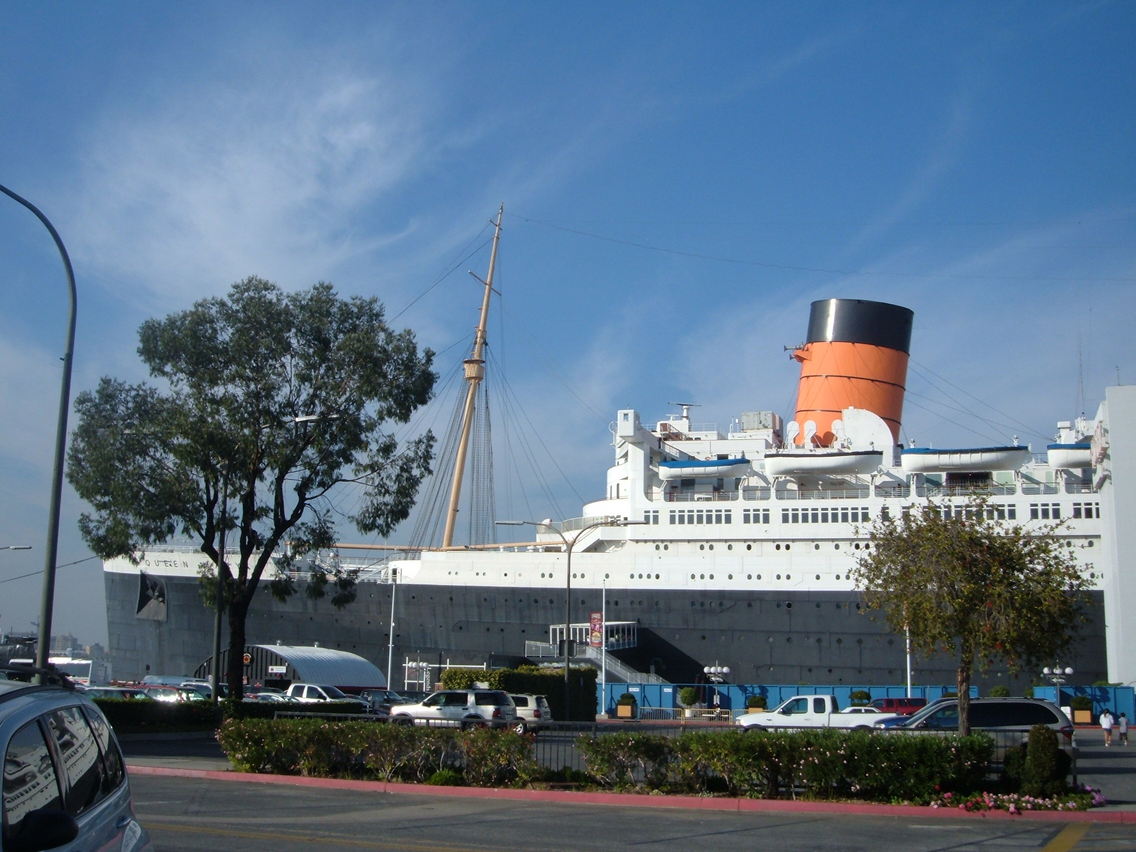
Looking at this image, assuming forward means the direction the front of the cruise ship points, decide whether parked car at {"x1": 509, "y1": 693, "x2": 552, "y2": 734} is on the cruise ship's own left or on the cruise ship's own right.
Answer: on the cruise ship's own left

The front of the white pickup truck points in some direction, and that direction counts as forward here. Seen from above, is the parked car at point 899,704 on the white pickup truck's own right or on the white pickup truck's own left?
on the white pickup truck's own right

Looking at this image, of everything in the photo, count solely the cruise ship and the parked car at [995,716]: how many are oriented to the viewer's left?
2

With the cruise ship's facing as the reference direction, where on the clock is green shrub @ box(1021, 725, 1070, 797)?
The green shrub is roughly at 9 o'clock from the cruise ship.

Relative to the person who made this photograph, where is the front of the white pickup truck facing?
facing to the left of the viewer

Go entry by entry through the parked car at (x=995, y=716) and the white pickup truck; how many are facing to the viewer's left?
2

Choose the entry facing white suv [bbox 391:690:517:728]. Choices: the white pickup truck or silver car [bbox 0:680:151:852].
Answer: the white pickup truck

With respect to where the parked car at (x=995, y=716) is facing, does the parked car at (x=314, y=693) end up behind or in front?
in front

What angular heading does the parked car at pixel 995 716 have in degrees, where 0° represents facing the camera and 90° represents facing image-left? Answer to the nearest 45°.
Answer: approximately 90°

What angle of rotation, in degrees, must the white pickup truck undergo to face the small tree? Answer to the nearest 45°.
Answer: approximately 135° to its left

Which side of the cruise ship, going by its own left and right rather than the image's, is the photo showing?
left

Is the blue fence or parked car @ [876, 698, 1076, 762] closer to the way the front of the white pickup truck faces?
the blue fence
